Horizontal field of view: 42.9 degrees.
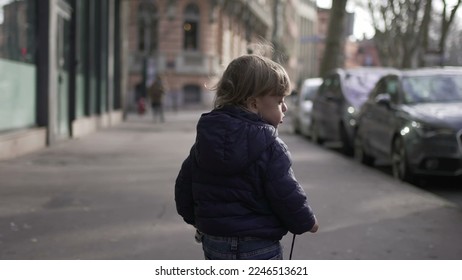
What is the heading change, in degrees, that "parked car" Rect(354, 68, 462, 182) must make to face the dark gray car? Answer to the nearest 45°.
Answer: approximately 135° to its left

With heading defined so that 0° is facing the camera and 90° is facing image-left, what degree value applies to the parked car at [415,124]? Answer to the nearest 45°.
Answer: approximately 315°

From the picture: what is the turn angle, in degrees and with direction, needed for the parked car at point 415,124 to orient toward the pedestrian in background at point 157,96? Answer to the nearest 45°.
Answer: approximately 180°

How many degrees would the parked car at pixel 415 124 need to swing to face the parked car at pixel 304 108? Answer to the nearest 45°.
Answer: approximately 135° to its left

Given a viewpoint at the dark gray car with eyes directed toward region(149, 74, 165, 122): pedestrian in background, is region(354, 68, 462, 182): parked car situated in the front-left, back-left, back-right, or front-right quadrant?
back-left

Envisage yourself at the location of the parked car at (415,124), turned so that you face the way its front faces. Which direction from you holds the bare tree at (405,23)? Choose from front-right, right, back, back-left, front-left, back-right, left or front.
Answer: back-left
